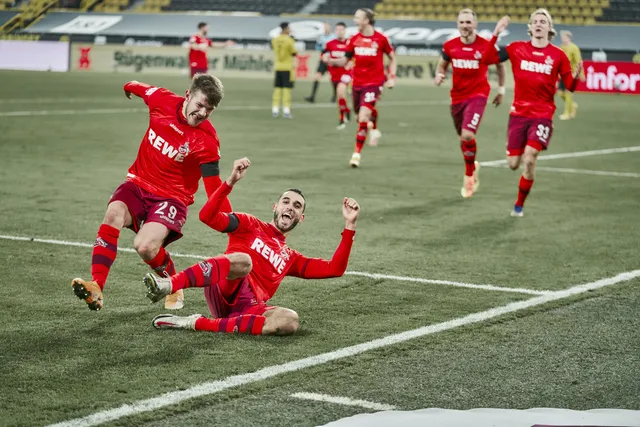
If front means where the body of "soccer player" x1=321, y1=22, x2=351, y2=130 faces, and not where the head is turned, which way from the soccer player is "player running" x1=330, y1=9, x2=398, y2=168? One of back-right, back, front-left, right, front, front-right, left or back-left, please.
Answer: front

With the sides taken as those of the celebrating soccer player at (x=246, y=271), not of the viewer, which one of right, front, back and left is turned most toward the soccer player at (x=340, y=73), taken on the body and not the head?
back

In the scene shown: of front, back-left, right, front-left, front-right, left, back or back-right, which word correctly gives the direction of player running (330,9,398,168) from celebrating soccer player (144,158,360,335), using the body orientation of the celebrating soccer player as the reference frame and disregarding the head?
back

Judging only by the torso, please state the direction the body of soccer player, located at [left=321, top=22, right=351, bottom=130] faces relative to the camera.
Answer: toward the camera

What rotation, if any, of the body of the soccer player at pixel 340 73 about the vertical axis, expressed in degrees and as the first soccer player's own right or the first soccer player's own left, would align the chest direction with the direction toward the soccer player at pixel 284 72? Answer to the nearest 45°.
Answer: approximately 90° to the first soccer player's own right

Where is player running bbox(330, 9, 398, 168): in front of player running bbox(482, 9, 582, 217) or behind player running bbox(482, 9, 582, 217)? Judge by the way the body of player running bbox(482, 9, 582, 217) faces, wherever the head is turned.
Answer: behind

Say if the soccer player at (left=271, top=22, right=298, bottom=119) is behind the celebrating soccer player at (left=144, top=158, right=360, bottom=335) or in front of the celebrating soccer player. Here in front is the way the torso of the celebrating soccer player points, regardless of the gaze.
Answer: behind

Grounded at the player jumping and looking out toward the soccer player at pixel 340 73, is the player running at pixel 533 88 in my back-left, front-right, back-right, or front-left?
front-right

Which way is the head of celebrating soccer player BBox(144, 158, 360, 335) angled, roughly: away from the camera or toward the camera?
toward the camera

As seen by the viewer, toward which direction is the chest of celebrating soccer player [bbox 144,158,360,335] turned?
toward the camera

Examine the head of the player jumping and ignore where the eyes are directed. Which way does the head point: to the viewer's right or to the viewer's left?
to the viewer's right
